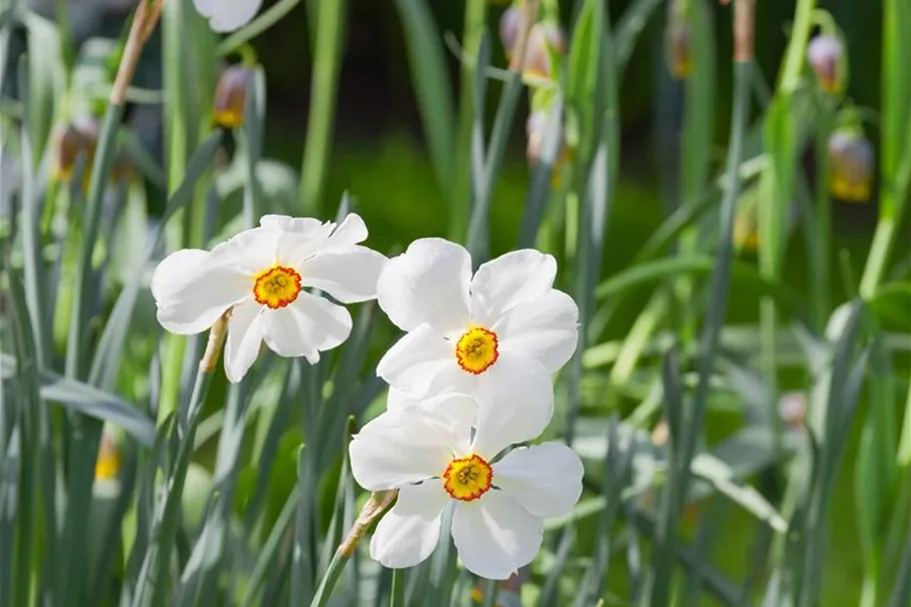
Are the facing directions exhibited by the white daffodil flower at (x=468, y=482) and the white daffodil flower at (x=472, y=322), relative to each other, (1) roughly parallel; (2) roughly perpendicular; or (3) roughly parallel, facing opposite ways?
roughly parallel

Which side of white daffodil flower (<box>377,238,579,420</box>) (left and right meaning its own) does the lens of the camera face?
front

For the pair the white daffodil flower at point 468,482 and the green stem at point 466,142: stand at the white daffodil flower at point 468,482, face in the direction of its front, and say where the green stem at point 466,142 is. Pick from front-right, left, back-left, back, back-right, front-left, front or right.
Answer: back

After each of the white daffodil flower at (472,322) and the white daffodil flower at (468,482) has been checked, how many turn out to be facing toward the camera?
2

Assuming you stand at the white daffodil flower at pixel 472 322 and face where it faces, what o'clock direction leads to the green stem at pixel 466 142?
The green stem is roughly at 6 o'clock from the white daffodil flower.

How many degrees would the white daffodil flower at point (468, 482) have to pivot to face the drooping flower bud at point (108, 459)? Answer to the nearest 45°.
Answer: approximately 135° to its right

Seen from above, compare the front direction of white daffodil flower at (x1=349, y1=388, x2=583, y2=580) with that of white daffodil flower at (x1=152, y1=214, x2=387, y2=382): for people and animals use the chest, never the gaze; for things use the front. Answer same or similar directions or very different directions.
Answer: same or similar directions

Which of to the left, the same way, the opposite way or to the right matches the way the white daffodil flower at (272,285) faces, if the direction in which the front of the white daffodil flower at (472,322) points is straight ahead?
the same way

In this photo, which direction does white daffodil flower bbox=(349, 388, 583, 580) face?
toward the camera

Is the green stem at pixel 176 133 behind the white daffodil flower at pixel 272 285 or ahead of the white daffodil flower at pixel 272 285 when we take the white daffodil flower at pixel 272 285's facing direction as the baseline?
behind

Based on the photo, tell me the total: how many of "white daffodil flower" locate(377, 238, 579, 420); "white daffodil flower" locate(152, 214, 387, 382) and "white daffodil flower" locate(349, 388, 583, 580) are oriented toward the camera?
3

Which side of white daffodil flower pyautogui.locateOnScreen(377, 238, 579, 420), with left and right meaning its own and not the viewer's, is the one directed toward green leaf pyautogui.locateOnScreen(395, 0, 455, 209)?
back

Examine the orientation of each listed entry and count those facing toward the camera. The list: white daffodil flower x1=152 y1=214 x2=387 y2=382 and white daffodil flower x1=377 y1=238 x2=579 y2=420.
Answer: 2
